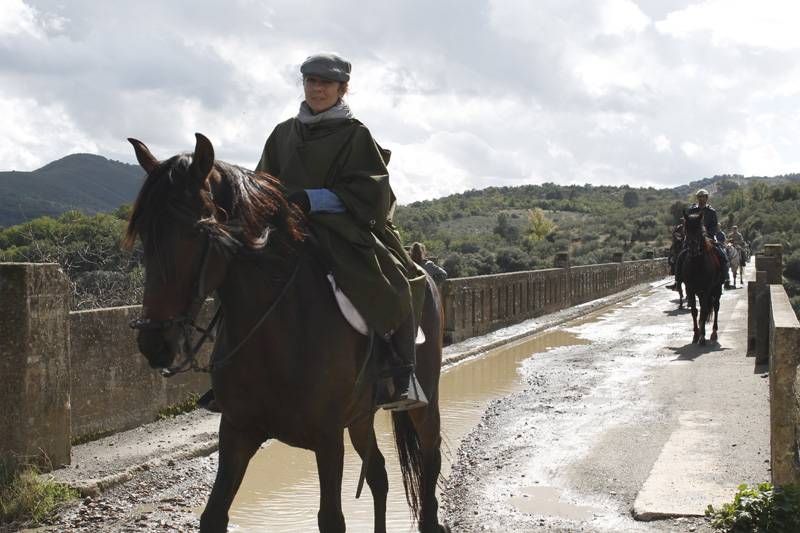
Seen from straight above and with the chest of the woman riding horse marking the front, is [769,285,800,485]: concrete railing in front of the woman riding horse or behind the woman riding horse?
behind

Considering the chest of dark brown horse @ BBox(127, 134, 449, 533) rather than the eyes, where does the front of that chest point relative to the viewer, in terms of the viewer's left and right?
facing the viewer and to the left of the viewer

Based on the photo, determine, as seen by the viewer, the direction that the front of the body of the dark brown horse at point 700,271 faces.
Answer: toward the camera

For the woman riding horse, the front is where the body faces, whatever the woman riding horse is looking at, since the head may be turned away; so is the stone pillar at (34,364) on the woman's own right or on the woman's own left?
on the woman's own right

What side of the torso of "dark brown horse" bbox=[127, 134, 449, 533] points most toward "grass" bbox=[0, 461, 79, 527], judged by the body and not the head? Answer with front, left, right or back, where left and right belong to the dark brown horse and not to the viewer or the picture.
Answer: right

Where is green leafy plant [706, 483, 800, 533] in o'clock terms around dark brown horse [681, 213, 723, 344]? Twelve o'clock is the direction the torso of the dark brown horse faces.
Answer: The green leafy plant is roughly at 12 o'clock from the dark brown horse.

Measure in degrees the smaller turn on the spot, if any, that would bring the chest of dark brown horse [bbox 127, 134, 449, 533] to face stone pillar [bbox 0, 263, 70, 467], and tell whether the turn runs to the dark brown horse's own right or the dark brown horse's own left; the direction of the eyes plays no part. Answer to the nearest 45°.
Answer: approximately 90° to the dark brown horse's own right

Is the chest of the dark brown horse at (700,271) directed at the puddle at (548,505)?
yes

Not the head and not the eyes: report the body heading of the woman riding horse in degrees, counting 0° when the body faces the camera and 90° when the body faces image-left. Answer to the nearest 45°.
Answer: approximately 45°

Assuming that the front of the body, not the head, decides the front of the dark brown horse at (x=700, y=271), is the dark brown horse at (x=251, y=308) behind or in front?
in front

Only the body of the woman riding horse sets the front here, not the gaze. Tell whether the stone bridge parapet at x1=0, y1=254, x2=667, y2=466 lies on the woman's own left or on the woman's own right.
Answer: on the woman's own right

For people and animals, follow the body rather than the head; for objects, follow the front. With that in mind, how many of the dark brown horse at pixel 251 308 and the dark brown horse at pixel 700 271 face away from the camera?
0

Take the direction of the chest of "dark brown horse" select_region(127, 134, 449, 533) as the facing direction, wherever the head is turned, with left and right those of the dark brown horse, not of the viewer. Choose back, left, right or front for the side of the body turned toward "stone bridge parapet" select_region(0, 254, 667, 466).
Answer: right

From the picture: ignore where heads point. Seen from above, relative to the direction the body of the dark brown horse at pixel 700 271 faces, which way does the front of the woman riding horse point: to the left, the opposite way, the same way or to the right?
the same way

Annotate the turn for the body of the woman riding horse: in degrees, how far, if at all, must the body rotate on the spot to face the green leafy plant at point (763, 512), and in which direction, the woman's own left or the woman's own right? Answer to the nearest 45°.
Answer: approximately 135° to the woman's own left
